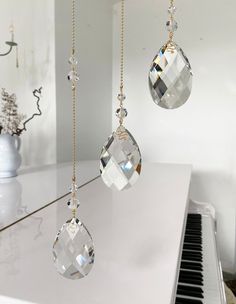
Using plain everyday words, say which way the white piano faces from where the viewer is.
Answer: facing to the right of the viewer
